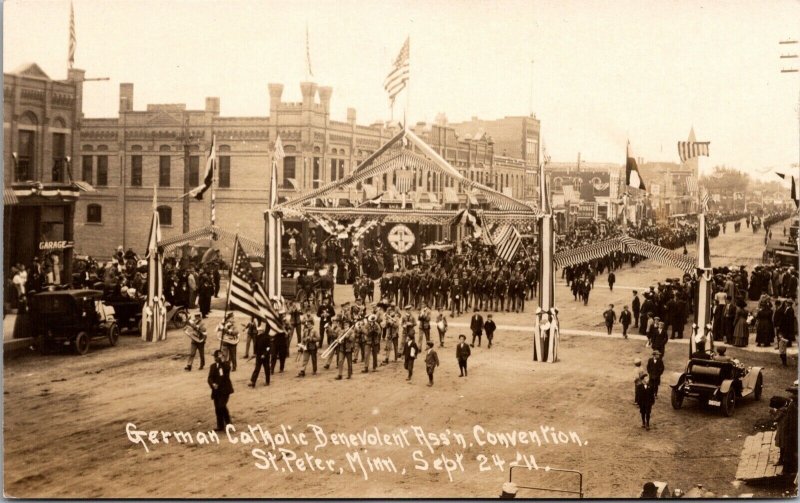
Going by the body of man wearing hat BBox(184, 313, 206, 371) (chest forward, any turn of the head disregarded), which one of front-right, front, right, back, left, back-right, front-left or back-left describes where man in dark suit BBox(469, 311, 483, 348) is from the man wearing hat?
back-left

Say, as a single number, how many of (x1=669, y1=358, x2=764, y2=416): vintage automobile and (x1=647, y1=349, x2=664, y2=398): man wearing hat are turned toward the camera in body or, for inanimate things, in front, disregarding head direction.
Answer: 1

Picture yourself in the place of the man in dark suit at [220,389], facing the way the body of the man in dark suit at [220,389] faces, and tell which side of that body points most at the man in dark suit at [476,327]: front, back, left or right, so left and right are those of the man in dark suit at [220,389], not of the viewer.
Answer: back
